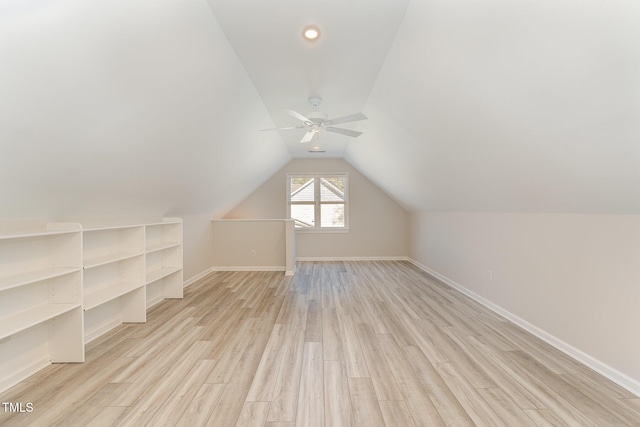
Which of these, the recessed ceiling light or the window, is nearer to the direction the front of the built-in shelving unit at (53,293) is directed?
the recessed ceiling light

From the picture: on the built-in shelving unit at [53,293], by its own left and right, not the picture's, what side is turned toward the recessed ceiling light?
front

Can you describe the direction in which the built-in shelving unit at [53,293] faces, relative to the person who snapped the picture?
facing the viewer and to the right of the viewer

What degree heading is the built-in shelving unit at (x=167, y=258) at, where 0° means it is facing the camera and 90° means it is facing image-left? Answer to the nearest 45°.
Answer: approximately 315°

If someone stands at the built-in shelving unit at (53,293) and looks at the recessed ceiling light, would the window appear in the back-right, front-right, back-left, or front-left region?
front-left

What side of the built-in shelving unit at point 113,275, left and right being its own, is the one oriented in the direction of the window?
left

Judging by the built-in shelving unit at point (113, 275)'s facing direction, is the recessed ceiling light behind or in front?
in front

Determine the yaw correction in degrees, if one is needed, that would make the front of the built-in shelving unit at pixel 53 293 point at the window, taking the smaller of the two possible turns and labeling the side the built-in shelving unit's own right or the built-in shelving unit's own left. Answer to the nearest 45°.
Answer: approximately 90° to the built-in shelving unit's own left
